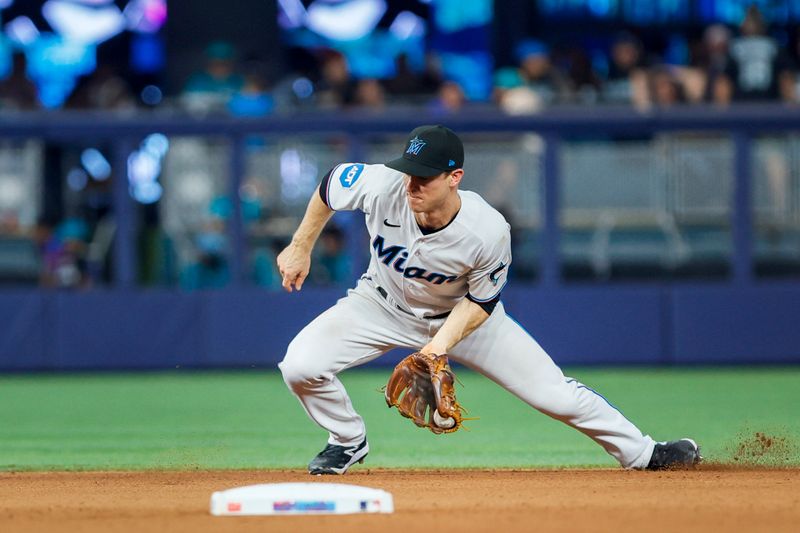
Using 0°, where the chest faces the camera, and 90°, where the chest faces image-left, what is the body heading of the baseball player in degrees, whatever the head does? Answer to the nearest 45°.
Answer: approximately 0°

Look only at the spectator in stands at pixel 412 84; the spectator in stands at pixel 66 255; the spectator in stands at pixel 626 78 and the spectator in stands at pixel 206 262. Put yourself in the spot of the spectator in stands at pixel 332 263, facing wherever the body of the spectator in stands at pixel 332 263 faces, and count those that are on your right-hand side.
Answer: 2

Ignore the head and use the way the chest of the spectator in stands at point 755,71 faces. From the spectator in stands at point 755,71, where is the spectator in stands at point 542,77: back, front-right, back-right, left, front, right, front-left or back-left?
right

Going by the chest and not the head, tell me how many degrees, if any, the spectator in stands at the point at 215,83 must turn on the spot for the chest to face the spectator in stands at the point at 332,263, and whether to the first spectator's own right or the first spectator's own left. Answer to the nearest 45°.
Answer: approximately 45° to the first spectator's own left

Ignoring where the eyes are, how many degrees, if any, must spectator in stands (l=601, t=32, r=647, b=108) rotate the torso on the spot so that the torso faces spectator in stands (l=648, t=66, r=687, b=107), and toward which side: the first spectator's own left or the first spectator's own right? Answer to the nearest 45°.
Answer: approximately 45° to the first spectator's own left

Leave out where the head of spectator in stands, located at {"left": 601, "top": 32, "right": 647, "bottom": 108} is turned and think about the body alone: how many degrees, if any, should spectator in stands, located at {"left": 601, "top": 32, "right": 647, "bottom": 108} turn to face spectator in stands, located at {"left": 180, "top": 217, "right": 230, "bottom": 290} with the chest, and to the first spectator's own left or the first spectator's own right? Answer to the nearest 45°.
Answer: approximately 45° to the first spectator's own right

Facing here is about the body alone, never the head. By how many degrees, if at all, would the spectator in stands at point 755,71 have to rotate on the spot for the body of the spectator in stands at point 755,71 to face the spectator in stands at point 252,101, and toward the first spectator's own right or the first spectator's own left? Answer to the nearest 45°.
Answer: approximately 90° to the first spectator's own right

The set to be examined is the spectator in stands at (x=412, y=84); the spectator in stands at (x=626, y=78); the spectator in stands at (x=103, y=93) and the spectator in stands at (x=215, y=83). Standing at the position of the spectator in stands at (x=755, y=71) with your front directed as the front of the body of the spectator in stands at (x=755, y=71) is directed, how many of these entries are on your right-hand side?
4

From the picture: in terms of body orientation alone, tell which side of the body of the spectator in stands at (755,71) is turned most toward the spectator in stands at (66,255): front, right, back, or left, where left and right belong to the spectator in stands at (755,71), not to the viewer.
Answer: right
